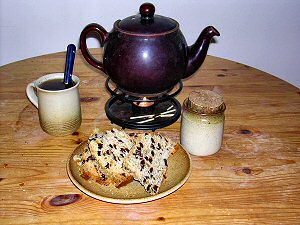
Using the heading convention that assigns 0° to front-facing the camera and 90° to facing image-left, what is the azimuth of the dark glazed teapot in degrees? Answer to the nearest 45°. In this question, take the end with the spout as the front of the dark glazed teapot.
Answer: approximately 270°
